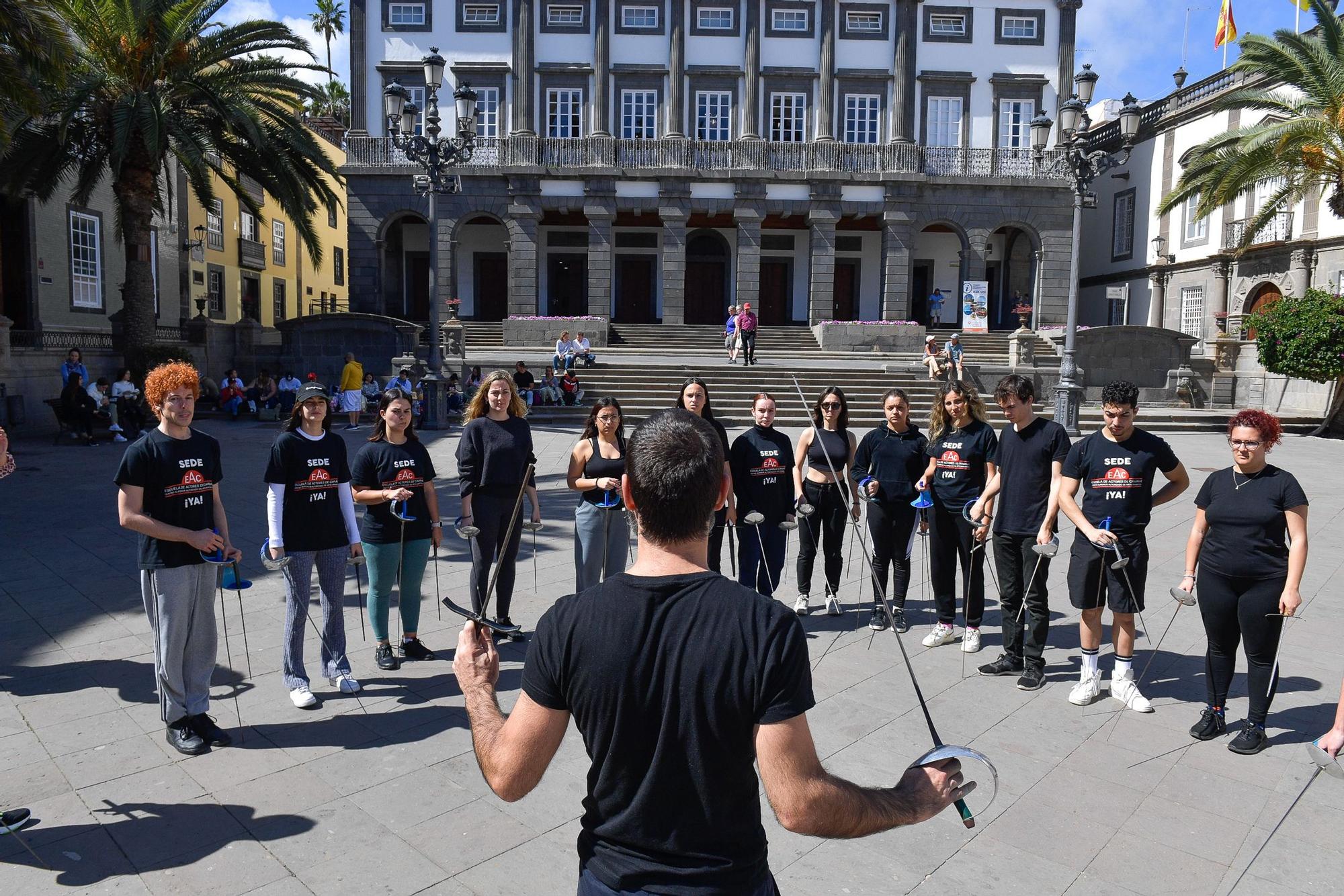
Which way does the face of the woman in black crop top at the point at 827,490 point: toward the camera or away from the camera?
toward the camera

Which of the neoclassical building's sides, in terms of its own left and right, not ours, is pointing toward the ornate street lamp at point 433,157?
front

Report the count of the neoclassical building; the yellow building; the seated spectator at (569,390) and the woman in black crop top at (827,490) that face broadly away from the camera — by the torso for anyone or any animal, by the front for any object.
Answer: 0

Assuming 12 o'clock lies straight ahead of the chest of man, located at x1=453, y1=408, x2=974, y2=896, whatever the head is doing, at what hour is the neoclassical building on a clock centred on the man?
The neoclassical building is roughly at 12 o'clock from the man.

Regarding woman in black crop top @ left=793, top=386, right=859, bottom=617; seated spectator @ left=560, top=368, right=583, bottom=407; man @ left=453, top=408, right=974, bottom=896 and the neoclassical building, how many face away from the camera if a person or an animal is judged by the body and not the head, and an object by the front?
1

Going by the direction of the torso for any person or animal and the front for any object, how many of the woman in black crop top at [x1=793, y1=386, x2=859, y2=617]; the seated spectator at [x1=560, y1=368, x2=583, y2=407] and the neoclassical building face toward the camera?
3

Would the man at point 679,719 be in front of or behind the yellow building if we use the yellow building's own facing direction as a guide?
in front

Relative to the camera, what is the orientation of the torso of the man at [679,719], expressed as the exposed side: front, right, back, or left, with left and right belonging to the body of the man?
back

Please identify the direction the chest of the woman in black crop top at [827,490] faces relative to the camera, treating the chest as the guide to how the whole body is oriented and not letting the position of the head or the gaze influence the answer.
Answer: toward the camera

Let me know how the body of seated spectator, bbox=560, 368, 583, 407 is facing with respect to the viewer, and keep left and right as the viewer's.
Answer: facing the viewer

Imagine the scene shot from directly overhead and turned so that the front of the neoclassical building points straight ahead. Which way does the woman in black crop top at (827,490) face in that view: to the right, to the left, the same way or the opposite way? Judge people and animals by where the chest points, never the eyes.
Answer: the same way

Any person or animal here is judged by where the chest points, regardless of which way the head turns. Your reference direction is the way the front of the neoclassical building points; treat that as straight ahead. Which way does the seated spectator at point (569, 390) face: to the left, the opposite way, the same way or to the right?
the same way

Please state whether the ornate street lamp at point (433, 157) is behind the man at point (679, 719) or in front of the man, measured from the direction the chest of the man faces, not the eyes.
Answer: in front

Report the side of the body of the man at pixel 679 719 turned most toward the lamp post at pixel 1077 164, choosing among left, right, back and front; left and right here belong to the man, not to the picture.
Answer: front

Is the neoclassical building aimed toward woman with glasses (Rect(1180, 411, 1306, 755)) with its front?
yes

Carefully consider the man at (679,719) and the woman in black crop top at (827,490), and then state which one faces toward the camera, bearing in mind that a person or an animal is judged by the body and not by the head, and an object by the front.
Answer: the woman in black crop top

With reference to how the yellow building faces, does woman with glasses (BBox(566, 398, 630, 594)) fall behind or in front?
in front
